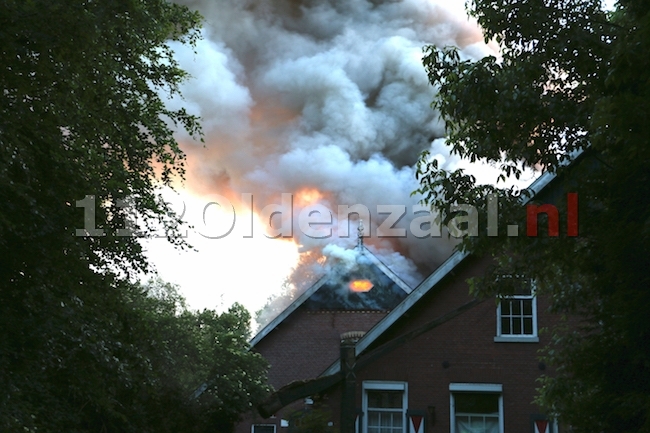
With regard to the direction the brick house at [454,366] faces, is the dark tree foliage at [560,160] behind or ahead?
ahead

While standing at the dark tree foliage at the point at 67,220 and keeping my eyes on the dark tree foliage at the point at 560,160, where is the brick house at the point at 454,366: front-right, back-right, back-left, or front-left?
front-left

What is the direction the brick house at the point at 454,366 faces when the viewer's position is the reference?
facing the viewer

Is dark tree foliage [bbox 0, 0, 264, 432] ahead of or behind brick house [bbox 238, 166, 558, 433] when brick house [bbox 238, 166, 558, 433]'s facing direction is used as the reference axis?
ahead
